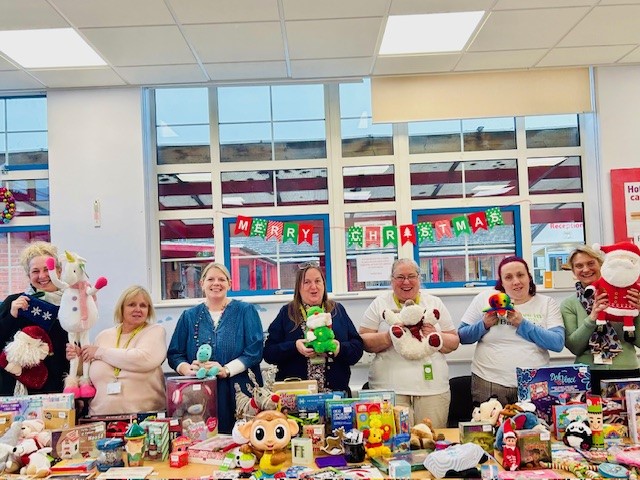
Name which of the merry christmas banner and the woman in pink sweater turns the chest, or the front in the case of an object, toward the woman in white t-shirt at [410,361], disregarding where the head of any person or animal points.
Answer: the merry christmas banner

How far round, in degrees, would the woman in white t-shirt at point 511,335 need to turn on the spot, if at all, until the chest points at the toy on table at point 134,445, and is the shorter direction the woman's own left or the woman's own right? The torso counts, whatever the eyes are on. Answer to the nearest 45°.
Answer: approximately 45° to the woman's own right

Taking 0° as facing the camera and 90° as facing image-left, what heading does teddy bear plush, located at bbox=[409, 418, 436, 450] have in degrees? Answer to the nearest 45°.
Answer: approximately 0°

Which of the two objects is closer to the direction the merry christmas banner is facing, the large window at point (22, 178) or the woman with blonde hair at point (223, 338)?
the woman with blonde hair

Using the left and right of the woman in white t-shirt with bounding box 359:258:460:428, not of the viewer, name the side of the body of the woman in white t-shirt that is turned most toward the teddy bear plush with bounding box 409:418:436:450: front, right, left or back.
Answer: front

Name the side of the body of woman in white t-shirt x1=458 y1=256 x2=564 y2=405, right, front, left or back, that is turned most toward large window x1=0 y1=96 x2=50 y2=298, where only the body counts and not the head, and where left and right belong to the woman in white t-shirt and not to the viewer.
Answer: right

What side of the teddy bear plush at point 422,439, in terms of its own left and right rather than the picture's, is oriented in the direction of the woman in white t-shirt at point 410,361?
back
